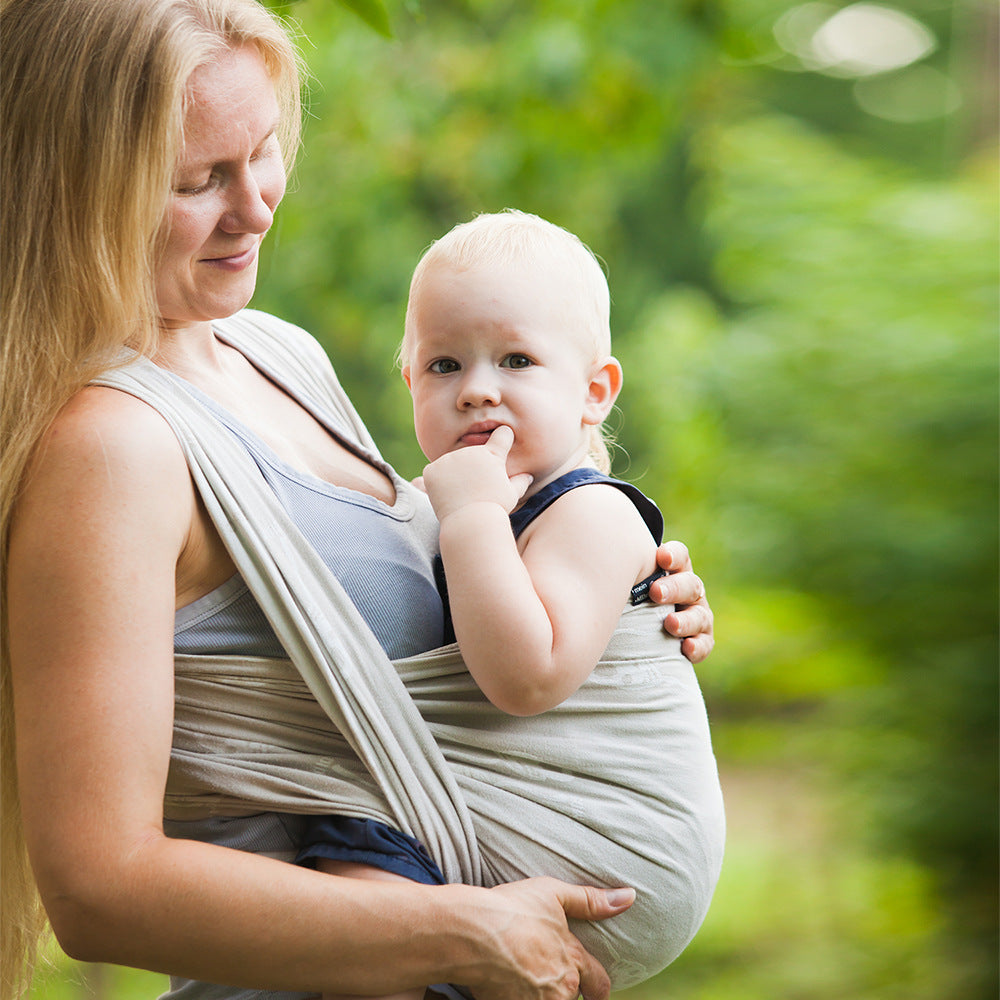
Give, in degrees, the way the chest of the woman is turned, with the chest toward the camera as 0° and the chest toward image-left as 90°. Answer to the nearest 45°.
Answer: approximately 315°

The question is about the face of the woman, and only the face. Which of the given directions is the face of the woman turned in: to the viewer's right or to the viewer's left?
to the viewer's right
